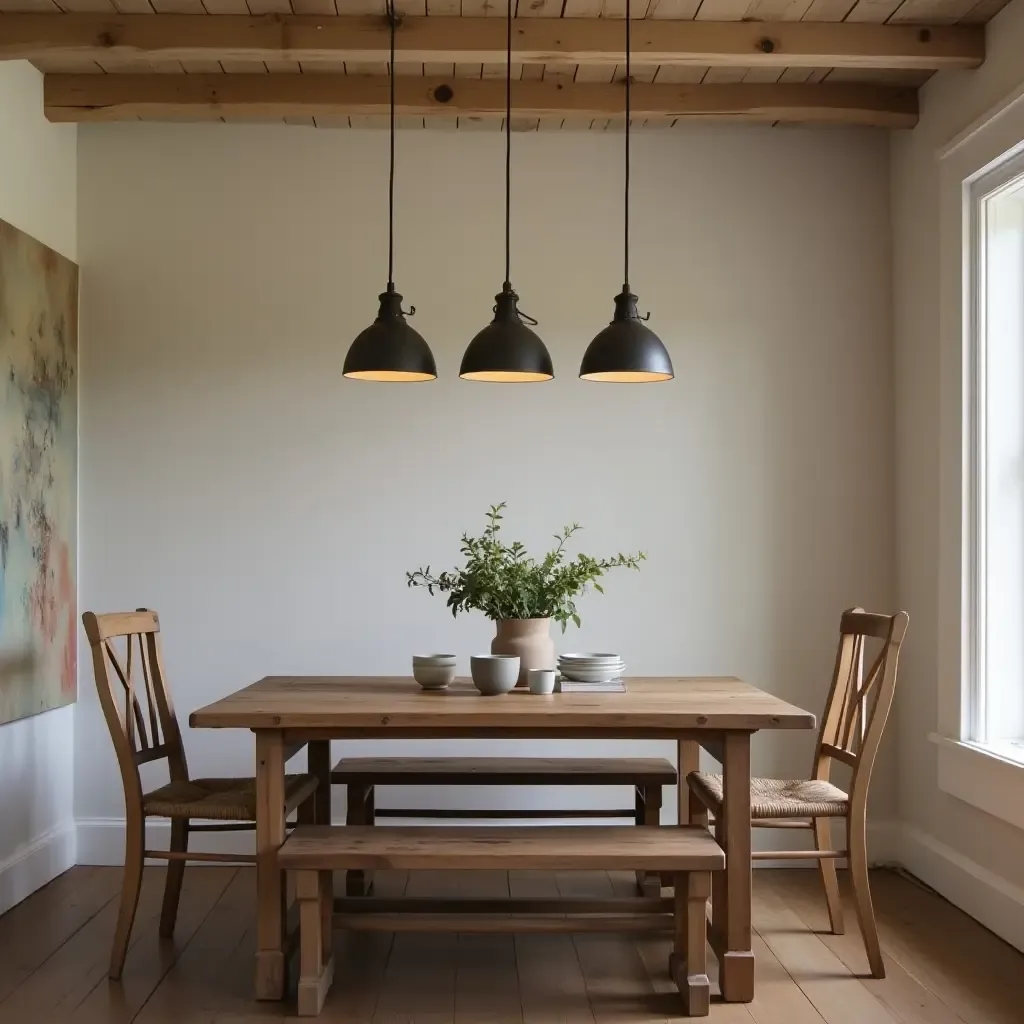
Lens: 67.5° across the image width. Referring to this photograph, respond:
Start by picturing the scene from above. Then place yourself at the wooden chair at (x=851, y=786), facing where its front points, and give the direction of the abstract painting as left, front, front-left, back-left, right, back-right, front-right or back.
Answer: front

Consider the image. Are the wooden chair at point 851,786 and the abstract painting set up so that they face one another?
yes

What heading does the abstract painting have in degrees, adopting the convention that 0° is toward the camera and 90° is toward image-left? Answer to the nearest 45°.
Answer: approximately 315°

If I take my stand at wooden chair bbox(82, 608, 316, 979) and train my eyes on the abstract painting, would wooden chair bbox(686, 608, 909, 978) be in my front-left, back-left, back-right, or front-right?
back-right

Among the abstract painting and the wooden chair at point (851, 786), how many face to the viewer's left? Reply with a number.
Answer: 1

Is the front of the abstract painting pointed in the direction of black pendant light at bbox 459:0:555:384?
yes

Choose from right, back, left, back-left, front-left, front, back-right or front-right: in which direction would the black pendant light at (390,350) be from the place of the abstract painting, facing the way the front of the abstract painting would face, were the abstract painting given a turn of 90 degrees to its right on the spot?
left

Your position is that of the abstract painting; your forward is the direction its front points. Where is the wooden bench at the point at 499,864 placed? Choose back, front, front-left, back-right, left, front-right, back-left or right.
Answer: front

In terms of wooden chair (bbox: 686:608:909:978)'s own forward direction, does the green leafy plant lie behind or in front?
in front

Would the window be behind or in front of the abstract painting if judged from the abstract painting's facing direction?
in front

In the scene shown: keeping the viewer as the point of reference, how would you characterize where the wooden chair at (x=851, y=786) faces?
facing to the left of the viewer

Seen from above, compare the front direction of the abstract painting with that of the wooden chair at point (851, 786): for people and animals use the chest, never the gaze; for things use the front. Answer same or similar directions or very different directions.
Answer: very different directions

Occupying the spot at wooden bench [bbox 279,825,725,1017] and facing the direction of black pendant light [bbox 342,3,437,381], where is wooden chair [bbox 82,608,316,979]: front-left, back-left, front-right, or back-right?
front-left

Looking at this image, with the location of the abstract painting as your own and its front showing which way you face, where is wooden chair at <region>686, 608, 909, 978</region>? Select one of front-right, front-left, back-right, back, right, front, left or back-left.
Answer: front

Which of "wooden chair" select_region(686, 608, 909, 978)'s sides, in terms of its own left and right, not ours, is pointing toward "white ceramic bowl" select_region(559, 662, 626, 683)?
front

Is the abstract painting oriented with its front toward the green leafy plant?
yes
